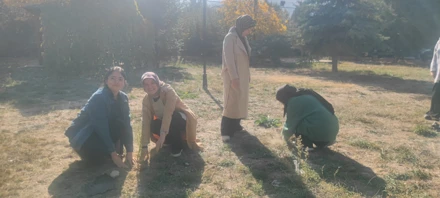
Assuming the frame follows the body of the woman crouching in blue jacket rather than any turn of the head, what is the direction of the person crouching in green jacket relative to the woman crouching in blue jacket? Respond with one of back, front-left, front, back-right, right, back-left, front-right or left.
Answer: front-left

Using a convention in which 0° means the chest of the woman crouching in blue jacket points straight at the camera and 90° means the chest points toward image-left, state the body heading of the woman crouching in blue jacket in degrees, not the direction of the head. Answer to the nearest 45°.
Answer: approximately 315°

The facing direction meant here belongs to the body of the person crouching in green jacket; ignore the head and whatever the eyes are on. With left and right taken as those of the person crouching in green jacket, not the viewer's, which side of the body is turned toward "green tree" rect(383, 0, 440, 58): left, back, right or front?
right

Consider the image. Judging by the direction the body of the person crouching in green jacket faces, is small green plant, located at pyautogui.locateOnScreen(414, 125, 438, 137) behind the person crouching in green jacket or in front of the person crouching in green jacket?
behind

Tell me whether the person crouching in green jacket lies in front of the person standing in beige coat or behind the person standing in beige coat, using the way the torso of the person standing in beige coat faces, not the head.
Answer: in front

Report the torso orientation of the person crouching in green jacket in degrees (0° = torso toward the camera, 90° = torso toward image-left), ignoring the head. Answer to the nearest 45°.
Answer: approximately 90°

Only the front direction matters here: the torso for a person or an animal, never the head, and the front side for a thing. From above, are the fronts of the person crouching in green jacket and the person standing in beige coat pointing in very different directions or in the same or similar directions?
very different directions

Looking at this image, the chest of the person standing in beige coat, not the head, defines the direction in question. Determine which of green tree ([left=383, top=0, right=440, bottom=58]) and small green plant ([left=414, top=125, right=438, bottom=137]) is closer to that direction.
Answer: the small green plant
